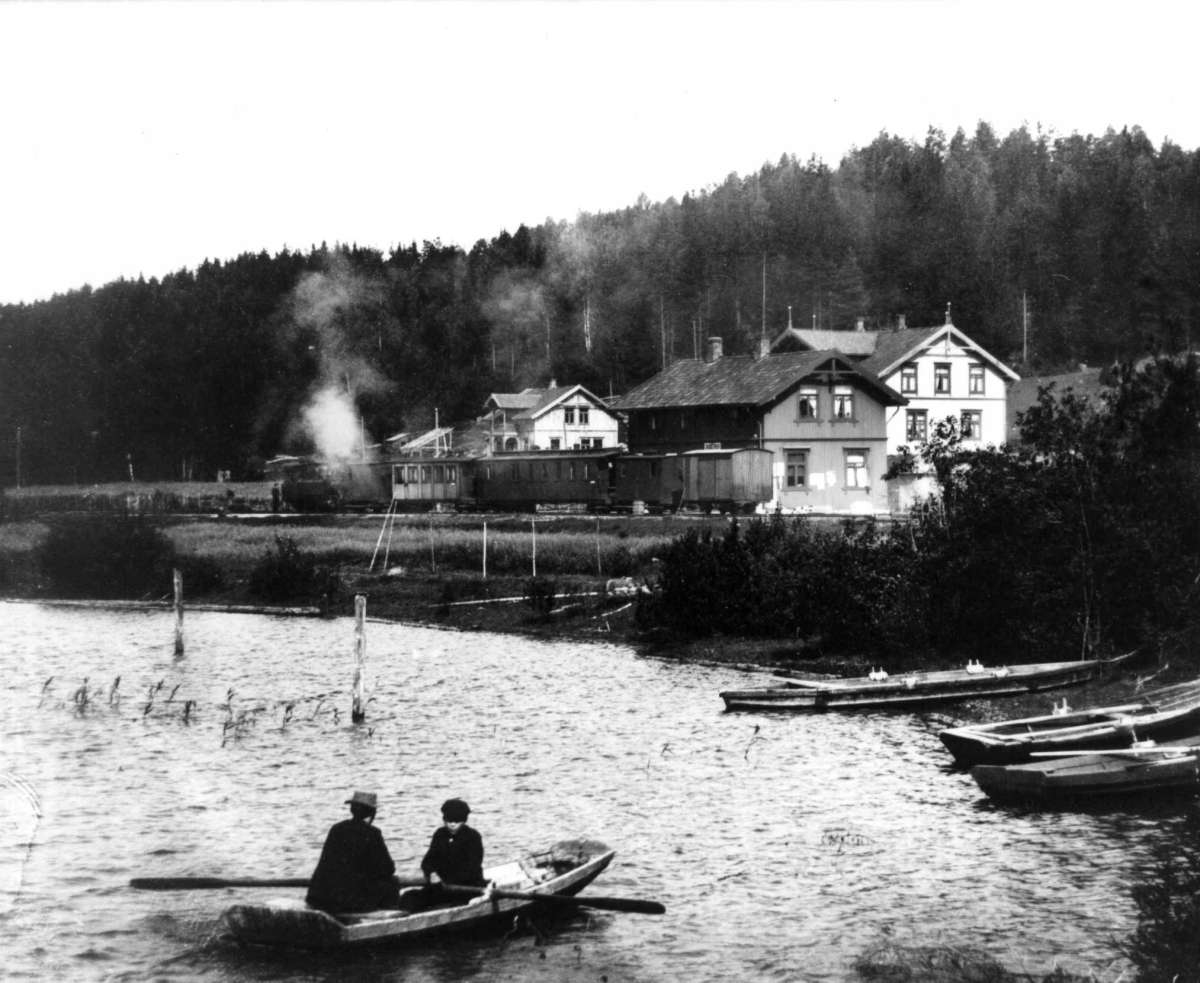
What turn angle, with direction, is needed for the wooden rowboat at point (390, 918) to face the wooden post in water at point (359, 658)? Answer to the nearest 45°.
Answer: approximately 45° to its left

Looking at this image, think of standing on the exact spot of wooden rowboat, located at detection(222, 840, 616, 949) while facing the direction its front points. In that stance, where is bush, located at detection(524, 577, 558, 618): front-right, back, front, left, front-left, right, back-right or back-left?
front-left

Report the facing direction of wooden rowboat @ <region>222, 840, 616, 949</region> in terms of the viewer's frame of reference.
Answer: facing away from the viewer and to the right of the viewer

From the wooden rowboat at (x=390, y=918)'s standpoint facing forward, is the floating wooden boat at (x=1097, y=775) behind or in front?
in front

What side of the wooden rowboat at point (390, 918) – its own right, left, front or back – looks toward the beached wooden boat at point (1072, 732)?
front
